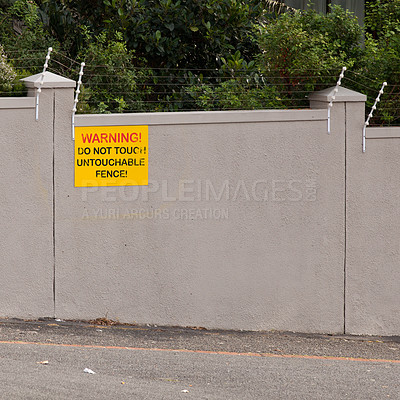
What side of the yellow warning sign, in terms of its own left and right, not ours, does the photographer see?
front
